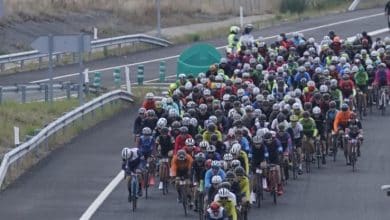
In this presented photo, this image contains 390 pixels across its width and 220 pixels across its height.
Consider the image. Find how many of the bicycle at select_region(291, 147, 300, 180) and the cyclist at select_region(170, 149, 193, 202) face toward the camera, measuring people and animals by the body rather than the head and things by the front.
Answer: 2

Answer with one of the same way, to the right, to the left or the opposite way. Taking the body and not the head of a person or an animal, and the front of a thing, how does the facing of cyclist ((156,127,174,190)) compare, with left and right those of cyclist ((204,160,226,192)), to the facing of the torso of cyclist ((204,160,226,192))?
the same way

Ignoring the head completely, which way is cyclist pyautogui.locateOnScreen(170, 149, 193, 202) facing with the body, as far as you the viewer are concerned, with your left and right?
facing the viewer

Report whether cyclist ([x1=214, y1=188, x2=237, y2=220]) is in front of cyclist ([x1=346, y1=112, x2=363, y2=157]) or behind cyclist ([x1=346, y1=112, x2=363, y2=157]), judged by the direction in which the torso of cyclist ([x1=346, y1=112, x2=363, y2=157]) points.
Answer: in front

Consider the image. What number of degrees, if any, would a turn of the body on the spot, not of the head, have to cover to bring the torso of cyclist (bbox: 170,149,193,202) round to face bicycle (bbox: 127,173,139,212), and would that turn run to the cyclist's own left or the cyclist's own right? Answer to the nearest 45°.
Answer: approximately 90° to the cyclist's own right

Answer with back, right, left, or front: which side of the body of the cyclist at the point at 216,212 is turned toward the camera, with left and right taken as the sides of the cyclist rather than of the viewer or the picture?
front

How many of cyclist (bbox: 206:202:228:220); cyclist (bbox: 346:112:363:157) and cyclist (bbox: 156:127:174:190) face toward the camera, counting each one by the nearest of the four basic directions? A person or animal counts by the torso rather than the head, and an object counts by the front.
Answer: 3

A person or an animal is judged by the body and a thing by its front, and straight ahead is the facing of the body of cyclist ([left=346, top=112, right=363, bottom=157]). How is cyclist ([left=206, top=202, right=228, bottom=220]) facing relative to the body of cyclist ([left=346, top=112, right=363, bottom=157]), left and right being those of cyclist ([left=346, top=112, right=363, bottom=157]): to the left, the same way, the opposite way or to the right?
the same way

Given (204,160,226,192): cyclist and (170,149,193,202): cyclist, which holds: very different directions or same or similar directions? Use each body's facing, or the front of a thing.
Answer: same or similar directions

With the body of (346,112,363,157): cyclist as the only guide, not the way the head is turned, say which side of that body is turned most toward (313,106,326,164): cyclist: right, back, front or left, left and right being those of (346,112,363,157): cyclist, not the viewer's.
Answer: right
